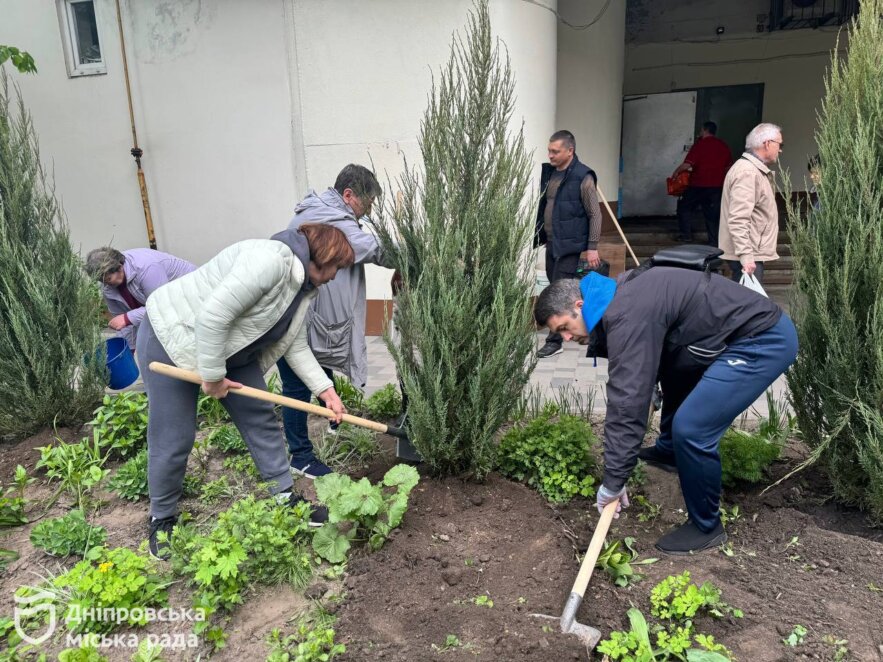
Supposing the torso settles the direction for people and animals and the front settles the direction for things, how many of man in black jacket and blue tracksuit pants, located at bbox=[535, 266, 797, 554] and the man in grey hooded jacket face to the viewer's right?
1

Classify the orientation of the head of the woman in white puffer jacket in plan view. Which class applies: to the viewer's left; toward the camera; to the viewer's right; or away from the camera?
to the viewer's right

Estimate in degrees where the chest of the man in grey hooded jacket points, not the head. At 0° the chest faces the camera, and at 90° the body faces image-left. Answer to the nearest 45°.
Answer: approximately 270°

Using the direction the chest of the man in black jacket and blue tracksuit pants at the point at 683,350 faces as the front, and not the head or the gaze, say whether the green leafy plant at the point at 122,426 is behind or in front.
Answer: in front

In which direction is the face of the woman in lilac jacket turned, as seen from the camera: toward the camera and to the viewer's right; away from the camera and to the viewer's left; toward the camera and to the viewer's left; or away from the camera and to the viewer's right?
toward the camera and to the viewer's left

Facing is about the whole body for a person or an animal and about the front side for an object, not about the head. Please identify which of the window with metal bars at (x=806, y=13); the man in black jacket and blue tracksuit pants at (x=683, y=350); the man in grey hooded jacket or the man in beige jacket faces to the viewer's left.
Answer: the man in black jacket and blue tracksuit pants

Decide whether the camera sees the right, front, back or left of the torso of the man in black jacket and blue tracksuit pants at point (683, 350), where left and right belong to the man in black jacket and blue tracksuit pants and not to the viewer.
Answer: left

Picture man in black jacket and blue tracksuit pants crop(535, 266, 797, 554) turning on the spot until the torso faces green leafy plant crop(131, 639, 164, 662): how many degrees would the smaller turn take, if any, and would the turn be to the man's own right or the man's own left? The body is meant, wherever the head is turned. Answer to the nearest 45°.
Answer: approximately 45° to the man's own left

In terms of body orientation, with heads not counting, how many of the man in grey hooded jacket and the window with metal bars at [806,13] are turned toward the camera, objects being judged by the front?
1

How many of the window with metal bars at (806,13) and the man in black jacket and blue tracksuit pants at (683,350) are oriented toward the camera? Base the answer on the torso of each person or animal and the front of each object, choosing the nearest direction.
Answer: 1

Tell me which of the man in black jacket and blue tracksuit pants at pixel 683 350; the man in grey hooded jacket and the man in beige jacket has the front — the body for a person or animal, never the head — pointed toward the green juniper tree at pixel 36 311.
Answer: the man in black jacket and blue tracksuit pants
